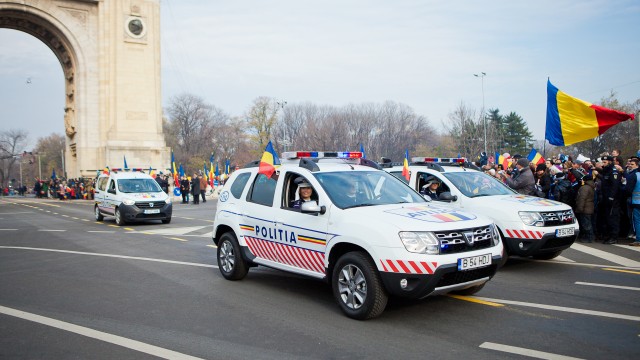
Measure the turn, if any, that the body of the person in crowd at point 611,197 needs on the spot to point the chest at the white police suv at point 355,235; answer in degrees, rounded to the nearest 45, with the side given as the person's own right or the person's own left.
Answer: approximately 45° to the person's own left

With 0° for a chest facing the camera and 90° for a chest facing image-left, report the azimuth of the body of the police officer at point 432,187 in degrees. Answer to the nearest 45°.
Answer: approximately 315°

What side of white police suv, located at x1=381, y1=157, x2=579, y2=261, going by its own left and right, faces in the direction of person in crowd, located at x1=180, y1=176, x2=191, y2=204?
back

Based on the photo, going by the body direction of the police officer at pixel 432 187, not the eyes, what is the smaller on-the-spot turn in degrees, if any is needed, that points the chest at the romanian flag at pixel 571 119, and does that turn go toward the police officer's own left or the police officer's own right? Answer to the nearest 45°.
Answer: approximately 90° to the police officer's own left

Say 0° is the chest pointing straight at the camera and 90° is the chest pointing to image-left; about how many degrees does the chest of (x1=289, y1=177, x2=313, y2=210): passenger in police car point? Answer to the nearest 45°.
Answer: approximately 315°

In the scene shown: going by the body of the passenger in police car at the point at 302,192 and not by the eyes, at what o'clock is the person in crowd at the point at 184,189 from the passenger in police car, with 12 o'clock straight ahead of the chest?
The person in crowd is roughly at 7 o'clock from the passenger in police car.

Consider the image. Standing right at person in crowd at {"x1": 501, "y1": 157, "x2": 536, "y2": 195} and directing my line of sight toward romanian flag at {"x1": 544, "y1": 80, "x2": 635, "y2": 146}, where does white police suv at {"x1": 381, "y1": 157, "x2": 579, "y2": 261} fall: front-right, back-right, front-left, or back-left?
back-right
